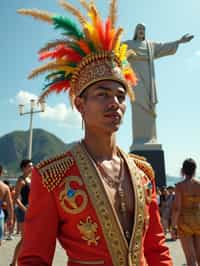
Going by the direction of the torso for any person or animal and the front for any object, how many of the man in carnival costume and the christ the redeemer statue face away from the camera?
0

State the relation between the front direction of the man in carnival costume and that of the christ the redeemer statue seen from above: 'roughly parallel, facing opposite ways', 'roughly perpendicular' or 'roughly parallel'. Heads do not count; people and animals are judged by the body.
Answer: roughly parallel

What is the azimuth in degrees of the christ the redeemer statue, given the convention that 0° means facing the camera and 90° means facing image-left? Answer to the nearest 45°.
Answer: approximately 315°

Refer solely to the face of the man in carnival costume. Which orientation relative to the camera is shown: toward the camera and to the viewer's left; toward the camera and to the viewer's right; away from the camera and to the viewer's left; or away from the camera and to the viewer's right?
toward the camera and to the viewer's right

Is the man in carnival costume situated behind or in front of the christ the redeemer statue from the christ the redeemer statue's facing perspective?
in front

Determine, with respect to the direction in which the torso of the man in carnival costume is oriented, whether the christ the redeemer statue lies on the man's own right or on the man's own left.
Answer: on the man's own left
